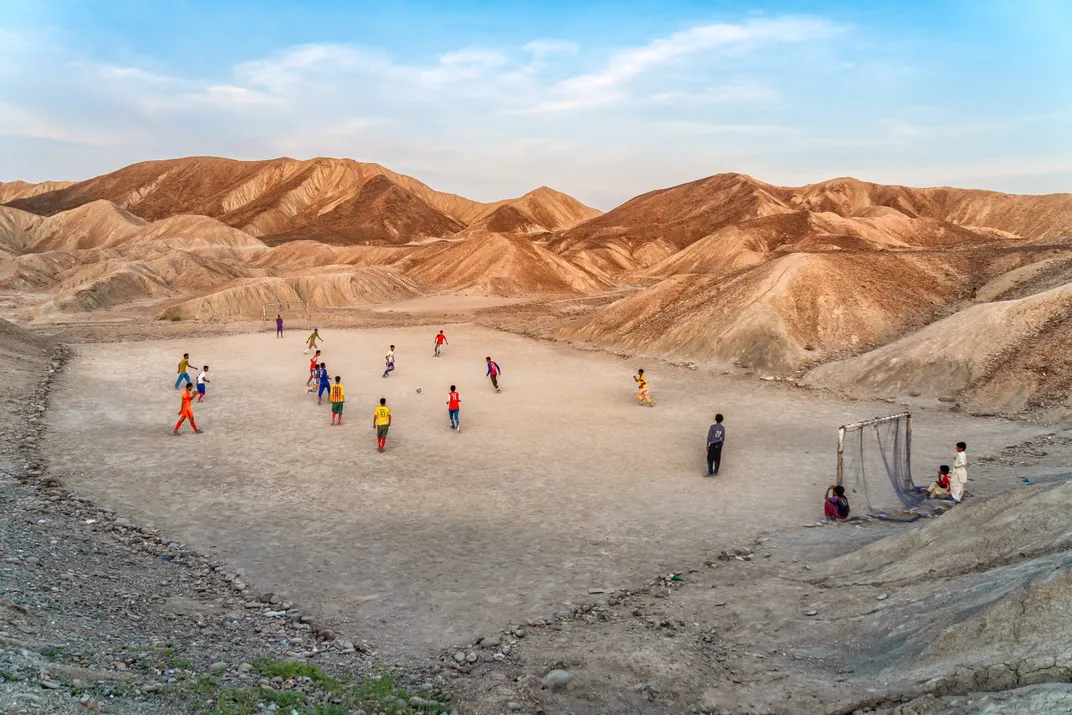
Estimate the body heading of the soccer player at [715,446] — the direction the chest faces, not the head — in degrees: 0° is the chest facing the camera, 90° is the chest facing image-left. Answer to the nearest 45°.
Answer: approximately 135°

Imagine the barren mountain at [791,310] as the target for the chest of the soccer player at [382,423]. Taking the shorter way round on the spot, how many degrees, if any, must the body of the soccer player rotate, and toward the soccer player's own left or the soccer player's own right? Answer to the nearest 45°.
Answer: approximately 45° to the soccer player's own right

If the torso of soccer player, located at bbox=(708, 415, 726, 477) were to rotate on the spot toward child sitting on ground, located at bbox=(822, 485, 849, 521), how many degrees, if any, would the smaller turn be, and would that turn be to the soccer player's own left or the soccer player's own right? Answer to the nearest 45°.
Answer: approximately 180°

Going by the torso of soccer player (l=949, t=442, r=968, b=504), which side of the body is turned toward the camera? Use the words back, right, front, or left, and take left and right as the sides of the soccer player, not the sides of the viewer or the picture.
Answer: left

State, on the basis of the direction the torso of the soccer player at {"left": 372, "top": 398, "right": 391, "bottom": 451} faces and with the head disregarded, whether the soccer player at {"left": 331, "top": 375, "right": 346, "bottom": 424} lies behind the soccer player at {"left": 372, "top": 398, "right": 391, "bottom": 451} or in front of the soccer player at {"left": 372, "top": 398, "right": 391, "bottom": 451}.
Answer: in front

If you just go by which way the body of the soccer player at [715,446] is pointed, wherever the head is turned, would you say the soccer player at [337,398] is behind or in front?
in front

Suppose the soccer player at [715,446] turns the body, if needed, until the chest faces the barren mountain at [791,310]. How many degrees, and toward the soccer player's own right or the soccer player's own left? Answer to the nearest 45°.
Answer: approximately 45° to the soccer player's own right

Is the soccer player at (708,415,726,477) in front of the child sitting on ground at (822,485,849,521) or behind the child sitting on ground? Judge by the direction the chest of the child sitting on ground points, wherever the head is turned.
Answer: in front

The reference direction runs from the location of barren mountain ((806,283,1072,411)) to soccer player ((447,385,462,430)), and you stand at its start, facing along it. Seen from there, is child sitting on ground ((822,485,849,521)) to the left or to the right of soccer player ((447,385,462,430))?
left

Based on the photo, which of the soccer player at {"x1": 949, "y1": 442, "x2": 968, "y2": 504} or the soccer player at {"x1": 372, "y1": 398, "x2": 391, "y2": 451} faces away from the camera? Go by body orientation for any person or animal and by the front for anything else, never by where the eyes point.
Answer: the soccer player at {"x1": 372, "y1": 398, "x2": 391, "y2": 451}

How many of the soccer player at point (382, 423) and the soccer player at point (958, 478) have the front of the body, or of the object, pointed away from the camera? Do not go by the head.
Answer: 1

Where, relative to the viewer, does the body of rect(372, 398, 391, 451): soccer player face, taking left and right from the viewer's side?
facing away from the viewer

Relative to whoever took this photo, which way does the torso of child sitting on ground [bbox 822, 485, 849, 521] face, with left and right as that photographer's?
facing away from the viewer and to the left of the viewer
